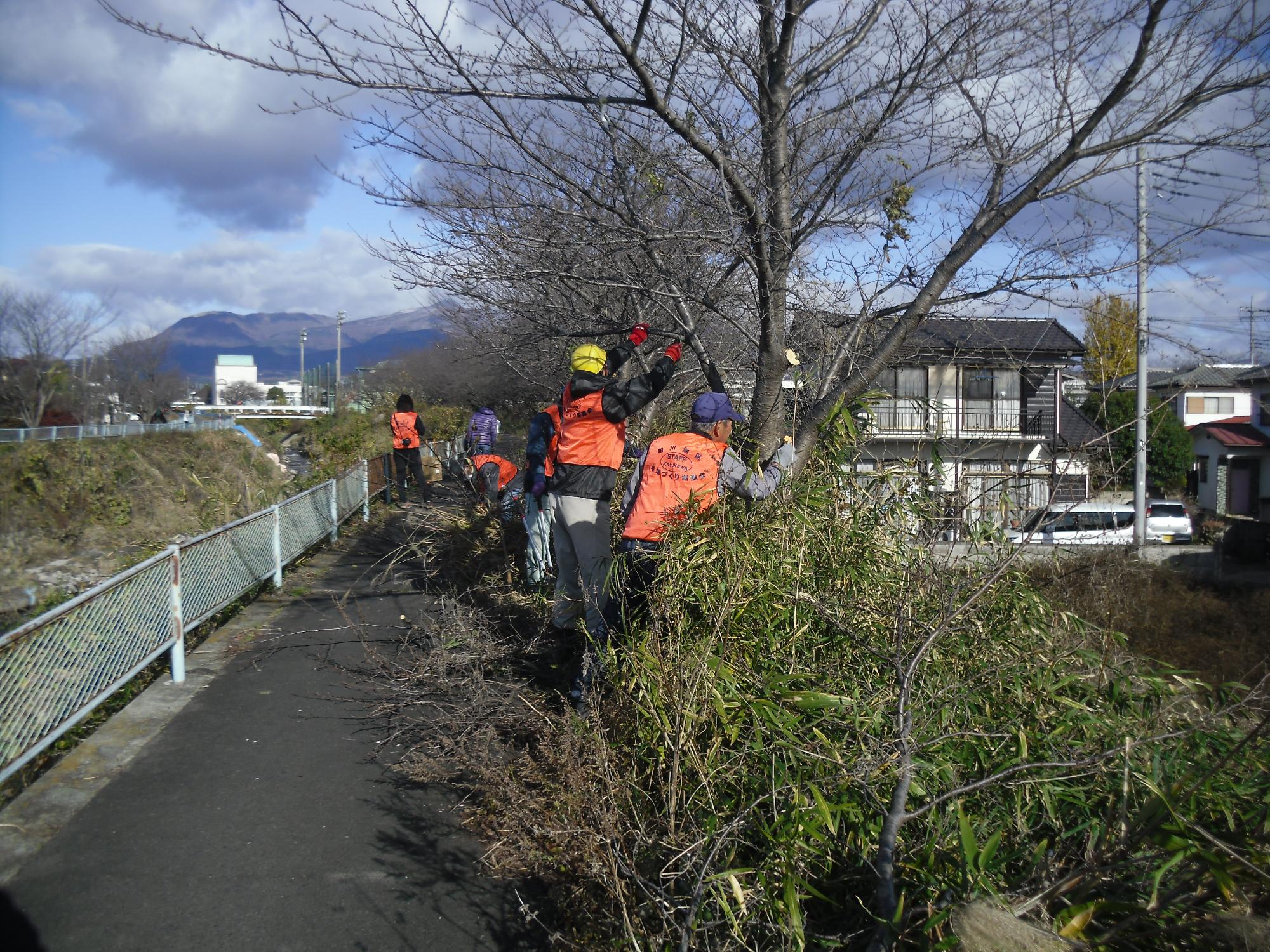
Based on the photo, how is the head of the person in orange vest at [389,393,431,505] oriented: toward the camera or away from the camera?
away from the camera

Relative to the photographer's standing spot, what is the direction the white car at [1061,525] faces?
facing to the left of the viewer

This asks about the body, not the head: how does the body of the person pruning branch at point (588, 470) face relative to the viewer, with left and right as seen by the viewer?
facing away from the viewer and to the right of the viewer

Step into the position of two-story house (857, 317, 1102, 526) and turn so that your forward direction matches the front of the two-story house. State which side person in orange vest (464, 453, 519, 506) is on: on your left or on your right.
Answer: on your right

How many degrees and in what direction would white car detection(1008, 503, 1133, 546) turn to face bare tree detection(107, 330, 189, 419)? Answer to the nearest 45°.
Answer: approximately 45° to its right

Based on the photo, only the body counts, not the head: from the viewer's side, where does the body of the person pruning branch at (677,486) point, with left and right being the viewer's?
facing away from the viewer and to the right of the viewer

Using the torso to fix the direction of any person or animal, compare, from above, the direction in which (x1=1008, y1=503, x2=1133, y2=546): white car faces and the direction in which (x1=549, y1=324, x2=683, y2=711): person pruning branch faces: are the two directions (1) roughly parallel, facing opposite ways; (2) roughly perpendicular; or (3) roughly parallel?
roughly perpendicular

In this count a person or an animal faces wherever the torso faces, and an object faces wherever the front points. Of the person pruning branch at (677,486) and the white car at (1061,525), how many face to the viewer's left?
1

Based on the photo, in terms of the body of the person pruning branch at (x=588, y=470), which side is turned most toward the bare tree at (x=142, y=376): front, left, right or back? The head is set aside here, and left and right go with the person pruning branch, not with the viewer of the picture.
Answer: left

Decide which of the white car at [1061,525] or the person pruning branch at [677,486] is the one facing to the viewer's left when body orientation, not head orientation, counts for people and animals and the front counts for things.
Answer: the white car

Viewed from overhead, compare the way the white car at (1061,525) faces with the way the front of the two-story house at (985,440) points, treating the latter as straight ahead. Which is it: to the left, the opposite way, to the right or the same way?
to the right
